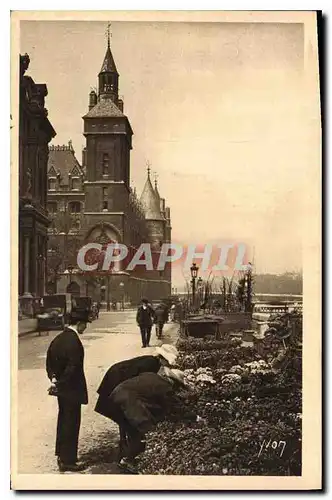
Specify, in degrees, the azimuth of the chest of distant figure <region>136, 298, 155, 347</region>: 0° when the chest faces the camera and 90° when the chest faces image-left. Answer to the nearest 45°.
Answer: approximately 0°
